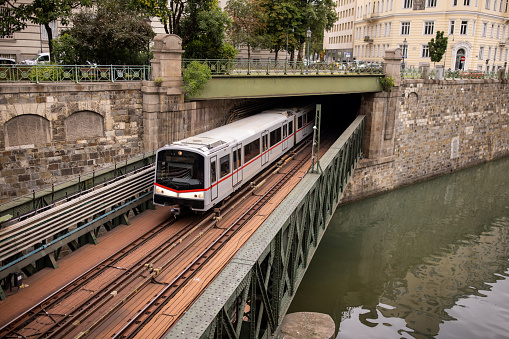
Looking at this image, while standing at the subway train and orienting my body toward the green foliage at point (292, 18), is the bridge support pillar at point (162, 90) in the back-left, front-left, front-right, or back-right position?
front-left

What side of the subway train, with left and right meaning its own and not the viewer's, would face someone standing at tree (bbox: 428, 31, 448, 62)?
back

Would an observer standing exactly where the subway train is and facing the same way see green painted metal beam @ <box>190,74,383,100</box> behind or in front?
behind

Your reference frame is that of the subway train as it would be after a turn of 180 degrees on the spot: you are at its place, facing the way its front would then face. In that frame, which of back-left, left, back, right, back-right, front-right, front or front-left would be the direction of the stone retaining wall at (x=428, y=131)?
front

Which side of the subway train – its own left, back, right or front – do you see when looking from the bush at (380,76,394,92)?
back

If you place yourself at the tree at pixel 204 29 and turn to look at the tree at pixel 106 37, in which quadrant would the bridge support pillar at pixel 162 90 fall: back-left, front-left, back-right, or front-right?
front-left

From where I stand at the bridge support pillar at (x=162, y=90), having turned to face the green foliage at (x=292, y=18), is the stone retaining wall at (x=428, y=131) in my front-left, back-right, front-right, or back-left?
front-right

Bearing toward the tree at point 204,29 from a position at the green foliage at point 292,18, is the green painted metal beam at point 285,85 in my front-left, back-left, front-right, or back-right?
front-left

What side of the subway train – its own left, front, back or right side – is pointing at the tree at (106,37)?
right

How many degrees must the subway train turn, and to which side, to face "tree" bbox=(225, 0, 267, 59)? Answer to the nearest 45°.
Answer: approximately 135° to its right

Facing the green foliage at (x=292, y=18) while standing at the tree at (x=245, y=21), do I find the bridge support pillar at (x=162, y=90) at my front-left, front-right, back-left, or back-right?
back-right

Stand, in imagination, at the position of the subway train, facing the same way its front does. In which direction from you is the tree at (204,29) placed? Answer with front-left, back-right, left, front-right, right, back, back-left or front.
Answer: back-right

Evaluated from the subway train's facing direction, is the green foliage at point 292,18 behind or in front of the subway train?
behind

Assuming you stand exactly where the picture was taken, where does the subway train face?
facing the viewer and to the left of the viewer
